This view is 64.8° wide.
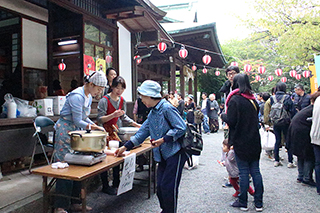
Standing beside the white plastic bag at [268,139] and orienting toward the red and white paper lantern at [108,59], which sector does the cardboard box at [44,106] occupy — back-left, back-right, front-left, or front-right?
front-left

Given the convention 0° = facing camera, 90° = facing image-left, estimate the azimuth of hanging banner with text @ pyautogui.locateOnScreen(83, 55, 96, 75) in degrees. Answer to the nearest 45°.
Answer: approximately 0°

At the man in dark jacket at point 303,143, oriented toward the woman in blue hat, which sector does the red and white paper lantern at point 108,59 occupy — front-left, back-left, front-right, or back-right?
front-right

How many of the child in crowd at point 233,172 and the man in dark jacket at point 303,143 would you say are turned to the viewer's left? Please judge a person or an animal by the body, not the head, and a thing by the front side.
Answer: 1

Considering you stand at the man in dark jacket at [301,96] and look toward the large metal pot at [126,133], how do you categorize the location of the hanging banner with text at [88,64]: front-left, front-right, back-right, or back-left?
front-right

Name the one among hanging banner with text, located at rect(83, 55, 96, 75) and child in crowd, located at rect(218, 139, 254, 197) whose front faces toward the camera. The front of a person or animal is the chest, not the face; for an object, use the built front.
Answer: the hanging banner with text

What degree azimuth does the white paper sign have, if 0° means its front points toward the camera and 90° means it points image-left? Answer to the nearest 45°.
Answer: approximately 315°

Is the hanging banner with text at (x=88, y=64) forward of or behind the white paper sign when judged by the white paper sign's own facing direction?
behind
